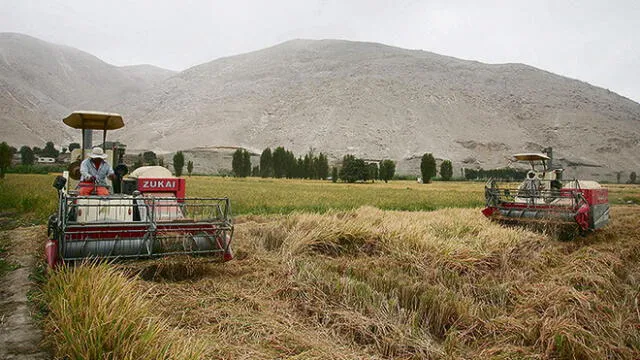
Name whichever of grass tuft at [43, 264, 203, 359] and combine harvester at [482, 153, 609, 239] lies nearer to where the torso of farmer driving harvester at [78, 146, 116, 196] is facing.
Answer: the grass tuft

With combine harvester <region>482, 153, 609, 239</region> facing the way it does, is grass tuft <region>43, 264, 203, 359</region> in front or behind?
in front

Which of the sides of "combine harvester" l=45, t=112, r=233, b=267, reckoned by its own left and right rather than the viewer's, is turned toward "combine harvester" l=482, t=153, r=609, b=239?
left

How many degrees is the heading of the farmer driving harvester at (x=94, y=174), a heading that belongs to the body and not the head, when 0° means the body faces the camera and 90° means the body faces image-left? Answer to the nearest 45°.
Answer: approximately 0°

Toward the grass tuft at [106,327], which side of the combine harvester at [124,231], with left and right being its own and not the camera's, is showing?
front

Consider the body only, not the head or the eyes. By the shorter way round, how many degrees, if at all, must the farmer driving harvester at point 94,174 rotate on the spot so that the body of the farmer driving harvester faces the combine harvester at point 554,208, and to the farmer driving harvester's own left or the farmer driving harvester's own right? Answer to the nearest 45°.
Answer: approximately 90° to the farmer driving harvester's own left

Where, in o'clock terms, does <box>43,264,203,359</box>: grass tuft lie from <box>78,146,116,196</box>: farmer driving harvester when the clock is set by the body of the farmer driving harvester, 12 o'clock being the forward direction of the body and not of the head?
The grass tuft is roughly at 12 o'clock from the farmer driving harvester.

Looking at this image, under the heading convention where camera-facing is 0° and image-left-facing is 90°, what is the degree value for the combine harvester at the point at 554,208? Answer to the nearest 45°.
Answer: approximately 45°

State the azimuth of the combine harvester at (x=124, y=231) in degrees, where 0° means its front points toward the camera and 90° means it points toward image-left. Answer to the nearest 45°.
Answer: approximately 0°
